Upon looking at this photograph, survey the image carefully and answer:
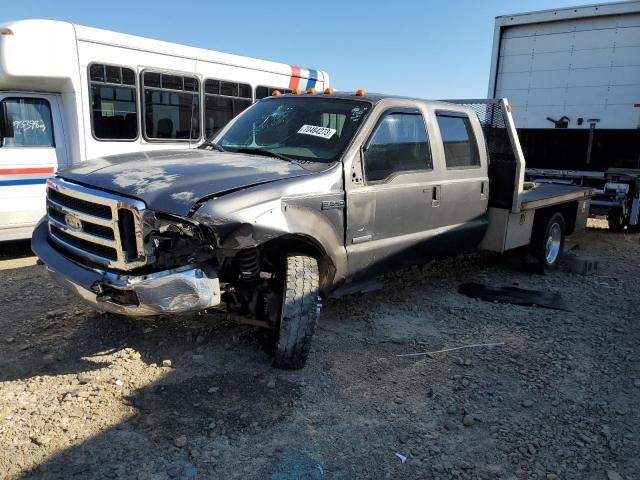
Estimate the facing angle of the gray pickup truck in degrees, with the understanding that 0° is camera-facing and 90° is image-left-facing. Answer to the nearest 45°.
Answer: approximately 45°

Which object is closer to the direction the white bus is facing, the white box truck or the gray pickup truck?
the gray pickup truck

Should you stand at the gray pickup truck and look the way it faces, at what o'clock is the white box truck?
The white box truck is roughly at 6 o'clock from the gray pickup truck.

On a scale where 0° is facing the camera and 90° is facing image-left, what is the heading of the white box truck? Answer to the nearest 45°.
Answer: approximately 180°

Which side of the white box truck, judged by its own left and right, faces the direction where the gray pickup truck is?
back

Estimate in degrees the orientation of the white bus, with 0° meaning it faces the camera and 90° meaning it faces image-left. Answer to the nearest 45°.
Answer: approximately 45°

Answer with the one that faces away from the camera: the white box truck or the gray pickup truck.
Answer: the white box truck

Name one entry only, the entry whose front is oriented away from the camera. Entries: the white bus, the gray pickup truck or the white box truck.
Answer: the white box truck

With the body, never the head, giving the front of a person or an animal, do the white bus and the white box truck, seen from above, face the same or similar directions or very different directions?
very different directions

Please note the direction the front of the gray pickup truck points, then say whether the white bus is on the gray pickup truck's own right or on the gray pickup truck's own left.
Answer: on the gray pickup truck's own right

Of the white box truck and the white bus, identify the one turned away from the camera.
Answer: the white box truck

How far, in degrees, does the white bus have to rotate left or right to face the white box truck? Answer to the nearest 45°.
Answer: approximately 135° to its left
